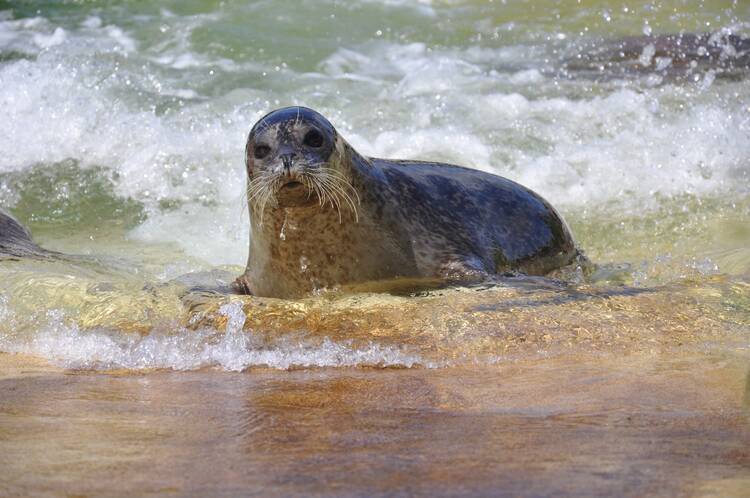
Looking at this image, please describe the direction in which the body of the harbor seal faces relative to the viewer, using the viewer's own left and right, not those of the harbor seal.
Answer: facing the viewer and to the left of the viewer

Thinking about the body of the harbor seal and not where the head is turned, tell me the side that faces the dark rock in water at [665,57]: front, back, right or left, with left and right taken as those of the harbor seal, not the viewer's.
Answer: back
